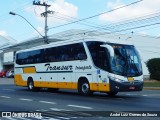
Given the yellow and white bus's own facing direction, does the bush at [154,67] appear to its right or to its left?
on its left

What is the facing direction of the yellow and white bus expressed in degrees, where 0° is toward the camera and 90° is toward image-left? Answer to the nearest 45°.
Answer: approximately 315°
